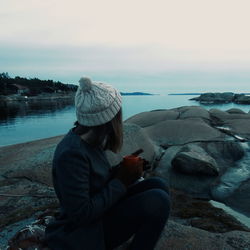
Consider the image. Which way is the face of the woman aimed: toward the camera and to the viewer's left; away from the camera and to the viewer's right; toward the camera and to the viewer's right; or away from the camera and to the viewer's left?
away from the camera and to the viewer's right

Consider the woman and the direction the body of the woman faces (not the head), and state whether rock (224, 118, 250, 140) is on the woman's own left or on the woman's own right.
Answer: on the woman's own left

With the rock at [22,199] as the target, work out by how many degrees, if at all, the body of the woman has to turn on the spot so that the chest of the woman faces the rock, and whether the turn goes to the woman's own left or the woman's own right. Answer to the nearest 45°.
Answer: approximately 135° to the woman's own left

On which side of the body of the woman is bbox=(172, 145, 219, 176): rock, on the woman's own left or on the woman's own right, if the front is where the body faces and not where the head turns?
on the woman's own left

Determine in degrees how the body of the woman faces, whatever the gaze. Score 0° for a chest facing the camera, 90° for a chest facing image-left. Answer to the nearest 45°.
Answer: approximately 270°

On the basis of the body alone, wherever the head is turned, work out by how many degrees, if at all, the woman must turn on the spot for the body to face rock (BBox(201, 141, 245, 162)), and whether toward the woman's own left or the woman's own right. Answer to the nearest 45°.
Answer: approximately 45° to the woman's own left
